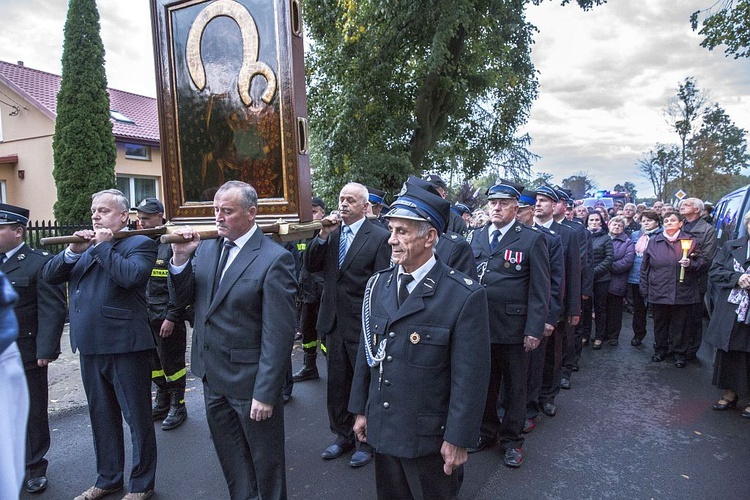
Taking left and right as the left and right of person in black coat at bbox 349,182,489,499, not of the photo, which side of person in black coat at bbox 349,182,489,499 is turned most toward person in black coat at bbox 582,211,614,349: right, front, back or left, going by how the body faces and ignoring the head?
back

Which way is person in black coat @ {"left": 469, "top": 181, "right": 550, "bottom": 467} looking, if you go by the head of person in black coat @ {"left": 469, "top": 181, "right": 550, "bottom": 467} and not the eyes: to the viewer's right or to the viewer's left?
to the viewer's left

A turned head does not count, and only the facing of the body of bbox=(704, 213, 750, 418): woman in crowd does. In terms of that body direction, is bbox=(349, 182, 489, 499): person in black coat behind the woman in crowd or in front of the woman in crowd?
in front

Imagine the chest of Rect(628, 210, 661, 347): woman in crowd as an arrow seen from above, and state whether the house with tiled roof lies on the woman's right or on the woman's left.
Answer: on the woman's right

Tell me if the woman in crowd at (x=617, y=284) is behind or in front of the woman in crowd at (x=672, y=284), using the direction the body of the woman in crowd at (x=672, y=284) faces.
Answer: behind

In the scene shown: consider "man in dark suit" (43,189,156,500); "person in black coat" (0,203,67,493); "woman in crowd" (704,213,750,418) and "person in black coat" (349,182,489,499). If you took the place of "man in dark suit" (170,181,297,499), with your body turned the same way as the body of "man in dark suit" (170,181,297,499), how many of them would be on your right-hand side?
2

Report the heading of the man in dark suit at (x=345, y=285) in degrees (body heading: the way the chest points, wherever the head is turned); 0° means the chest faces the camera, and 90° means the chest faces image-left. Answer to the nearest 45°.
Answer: approximately 45°

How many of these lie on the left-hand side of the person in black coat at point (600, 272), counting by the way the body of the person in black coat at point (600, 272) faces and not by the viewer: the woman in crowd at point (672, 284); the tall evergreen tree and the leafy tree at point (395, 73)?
1

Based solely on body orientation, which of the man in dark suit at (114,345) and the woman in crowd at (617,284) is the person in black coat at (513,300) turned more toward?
the man in dark suit
